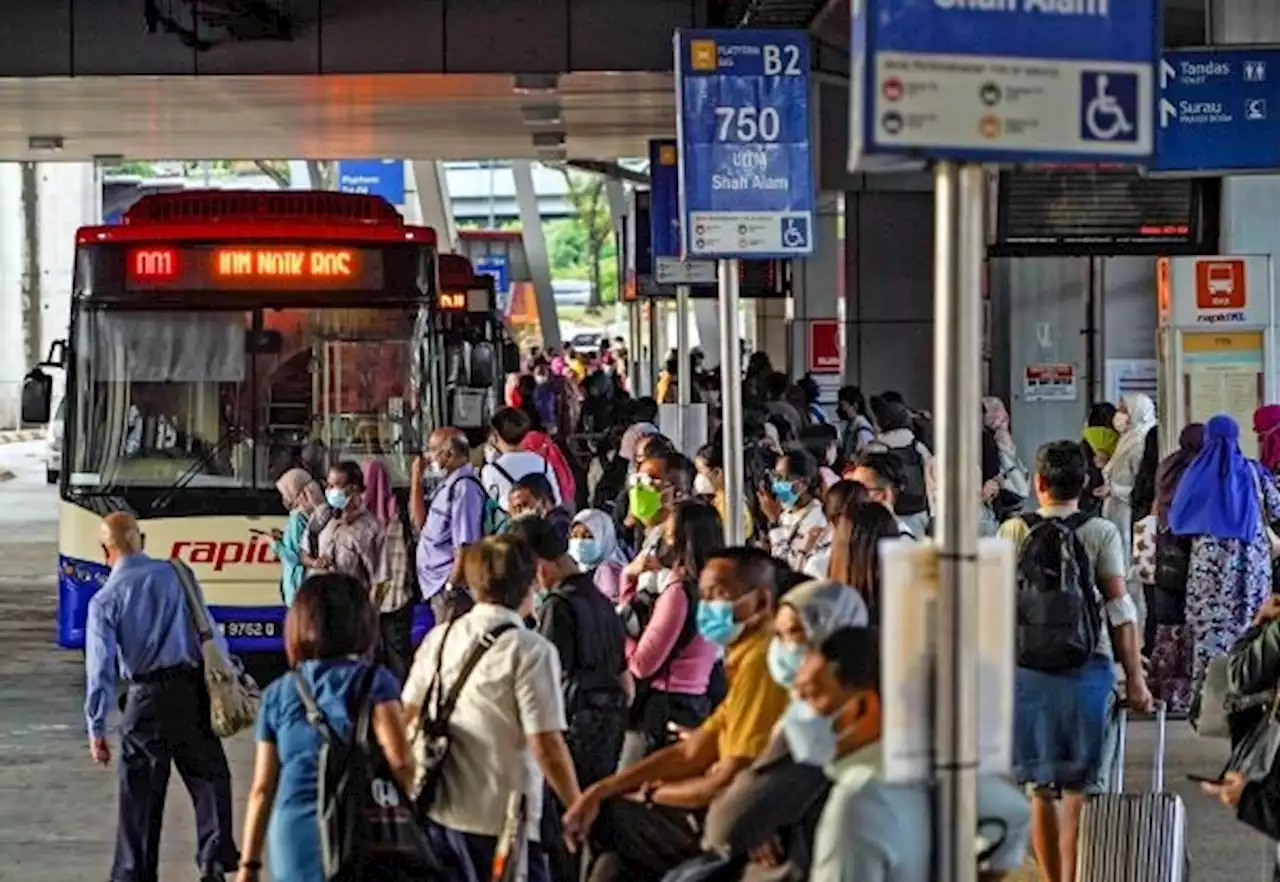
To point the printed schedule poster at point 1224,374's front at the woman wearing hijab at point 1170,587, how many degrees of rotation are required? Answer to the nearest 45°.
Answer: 0° — it already faces them

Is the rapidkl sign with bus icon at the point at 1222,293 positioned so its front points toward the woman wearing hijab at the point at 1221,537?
yes

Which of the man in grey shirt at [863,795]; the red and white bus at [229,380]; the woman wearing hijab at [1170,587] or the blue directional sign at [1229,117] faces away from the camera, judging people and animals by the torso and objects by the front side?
the woman wearing hijab

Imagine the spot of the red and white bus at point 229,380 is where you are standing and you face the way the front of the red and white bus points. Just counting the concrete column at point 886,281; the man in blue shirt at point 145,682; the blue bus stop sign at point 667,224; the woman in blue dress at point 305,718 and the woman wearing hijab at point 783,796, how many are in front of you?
3

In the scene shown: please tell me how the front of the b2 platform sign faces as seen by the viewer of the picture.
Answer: facing the viewer

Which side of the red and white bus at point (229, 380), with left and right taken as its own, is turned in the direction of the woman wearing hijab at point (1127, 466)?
left

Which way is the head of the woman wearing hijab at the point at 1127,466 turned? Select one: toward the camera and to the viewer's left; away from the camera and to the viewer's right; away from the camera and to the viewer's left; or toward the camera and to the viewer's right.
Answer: toward the camera and to the viewer's left

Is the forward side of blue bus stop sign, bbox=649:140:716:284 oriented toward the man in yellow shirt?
yes

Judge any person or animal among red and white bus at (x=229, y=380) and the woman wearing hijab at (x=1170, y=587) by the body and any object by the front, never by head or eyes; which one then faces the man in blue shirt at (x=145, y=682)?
the red and white bus

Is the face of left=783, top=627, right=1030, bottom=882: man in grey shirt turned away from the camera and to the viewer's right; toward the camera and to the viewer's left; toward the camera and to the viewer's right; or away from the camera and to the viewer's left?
toward the camera and to the viewer's left

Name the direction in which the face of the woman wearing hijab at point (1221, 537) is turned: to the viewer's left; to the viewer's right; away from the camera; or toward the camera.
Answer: away from the camera

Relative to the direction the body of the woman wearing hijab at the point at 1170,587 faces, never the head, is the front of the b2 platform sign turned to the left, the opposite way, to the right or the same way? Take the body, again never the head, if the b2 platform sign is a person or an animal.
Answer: the opposite way

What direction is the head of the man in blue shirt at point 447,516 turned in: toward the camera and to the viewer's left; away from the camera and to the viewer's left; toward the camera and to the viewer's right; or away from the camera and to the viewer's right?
toward the camera and to the viewer's left

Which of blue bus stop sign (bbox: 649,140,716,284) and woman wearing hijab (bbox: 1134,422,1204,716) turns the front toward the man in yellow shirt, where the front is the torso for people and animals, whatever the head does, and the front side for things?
the blue bus stop sign

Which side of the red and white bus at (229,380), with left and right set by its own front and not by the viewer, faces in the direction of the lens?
front

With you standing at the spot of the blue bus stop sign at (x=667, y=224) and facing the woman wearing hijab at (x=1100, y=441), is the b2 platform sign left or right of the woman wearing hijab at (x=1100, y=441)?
right
